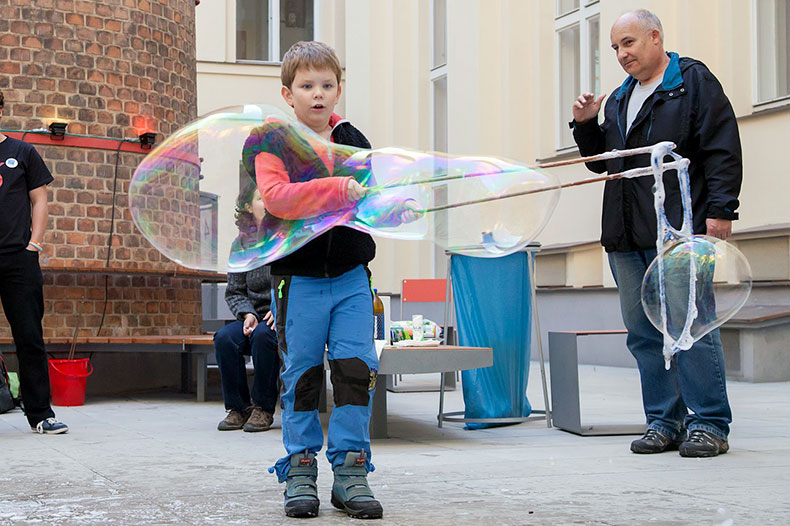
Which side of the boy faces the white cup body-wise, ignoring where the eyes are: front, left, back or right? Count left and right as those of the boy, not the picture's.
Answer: back

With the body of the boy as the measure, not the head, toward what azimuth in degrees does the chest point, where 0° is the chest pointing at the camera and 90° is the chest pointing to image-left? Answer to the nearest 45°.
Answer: approximately 0°

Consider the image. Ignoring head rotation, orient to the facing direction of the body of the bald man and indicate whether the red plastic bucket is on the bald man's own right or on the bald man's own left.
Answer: on the bald man's own right

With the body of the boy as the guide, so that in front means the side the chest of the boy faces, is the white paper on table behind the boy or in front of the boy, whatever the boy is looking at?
behind

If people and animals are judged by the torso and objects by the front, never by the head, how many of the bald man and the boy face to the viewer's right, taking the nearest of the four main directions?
0

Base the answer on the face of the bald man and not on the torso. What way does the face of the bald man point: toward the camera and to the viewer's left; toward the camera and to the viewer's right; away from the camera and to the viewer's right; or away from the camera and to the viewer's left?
toward the camera and to the viewer's left

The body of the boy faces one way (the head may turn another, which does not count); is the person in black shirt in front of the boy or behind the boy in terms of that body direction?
behind

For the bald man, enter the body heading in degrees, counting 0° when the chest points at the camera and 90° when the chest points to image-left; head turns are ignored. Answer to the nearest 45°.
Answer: approximately 45°

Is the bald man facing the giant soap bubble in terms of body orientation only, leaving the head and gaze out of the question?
yes

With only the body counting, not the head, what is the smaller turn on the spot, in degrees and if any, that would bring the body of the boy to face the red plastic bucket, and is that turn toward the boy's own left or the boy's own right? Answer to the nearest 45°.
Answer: approximately 135° to the boy's own right
